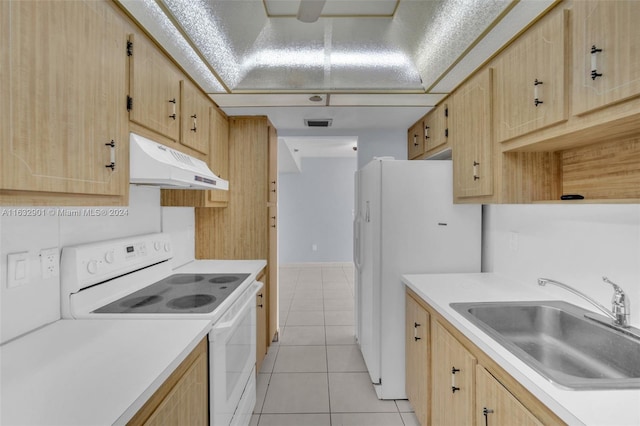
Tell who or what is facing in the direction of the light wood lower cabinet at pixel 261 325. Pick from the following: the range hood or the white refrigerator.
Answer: the white refrigerator

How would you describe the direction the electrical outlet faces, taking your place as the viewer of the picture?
facing the viewer and to the right of the viewer

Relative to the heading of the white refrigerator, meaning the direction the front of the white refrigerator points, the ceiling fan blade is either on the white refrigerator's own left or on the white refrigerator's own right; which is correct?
on the white refrigerator's own left

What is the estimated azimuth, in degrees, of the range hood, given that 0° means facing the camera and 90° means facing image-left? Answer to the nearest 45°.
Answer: approximately 315°

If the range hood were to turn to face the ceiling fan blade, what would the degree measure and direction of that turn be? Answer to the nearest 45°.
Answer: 0° — it already faces it

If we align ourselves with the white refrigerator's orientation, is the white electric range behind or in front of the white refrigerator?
in front

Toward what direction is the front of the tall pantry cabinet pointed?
to the viewer's right

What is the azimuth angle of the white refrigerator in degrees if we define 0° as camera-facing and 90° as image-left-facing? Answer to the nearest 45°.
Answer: approximately 90°

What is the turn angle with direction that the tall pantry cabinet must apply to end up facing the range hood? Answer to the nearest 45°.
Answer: approximately 90° to its right

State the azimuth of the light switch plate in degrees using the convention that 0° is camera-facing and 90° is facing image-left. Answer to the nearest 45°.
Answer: approximately 315°

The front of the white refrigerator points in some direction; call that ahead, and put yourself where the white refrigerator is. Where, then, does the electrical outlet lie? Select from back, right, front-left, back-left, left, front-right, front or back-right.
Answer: front-left

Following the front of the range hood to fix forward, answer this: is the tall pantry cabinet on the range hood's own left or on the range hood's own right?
on the range hood's own left
